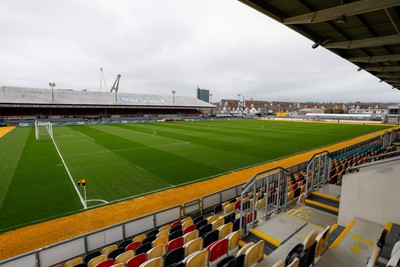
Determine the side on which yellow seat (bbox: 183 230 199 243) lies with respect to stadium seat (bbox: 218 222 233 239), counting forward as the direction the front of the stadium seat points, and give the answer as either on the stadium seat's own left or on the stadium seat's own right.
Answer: on the stadium seat's own left

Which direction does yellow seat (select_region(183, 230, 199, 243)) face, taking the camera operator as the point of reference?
facing away from the viewer and to the left of the viewer

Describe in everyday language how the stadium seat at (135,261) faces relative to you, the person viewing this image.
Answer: facing away from the viewer and to the left of the viewer

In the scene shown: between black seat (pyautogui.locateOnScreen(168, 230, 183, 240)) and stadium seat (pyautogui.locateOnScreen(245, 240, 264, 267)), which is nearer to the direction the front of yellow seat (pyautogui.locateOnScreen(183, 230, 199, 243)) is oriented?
the black seat

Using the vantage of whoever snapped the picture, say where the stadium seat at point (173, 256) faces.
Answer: facing away from the viewer and to the left of the viewer

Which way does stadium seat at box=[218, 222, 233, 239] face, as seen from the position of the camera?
facing away from the viewer and to the left of the viewer

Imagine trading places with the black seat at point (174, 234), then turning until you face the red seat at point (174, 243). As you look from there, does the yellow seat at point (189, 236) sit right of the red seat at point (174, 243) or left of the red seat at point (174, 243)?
left

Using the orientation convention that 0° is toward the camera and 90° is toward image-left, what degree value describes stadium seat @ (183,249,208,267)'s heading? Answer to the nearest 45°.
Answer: approximately 135°
